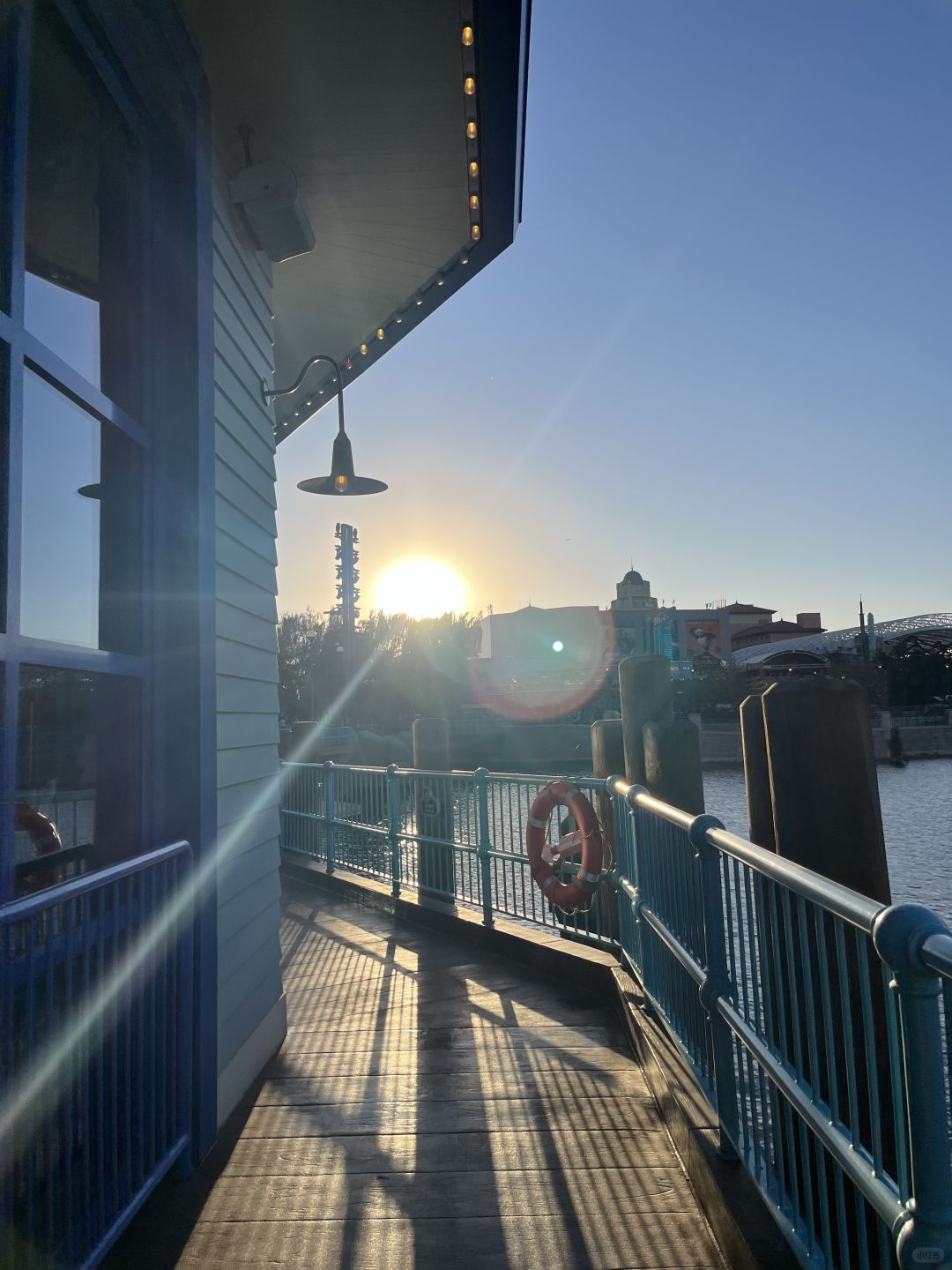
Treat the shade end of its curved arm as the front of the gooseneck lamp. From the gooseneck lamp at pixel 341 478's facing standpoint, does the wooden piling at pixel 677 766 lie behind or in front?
in front

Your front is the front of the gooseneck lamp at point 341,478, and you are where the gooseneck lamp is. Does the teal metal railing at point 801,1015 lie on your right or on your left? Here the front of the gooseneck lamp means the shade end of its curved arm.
on your right

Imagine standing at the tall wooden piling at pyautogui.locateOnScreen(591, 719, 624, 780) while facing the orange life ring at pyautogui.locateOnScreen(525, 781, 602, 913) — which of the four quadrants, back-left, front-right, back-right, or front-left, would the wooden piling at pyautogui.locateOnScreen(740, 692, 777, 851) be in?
front-left

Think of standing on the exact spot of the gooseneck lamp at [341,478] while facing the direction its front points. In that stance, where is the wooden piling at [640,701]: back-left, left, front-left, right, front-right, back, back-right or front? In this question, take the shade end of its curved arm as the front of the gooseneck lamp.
front

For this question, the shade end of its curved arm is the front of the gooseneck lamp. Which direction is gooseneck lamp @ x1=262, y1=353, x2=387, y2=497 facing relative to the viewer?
to the viewer's right

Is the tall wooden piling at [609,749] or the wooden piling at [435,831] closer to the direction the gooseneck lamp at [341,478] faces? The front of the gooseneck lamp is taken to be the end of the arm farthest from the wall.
the tall wooden piling

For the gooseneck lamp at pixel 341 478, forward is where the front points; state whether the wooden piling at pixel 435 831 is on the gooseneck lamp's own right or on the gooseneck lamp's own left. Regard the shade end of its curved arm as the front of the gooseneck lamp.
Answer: on the gooseneck lamp's own left

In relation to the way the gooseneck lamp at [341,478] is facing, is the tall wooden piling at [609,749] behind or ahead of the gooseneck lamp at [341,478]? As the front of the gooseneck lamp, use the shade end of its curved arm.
ahead

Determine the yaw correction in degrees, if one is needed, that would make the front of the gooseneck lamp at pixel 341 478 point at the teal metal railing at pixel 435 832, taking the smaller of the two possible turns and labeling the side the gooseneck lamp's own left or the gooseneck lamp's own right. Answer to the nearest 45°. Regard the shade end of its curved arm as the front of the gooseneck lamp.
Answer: approximately 90° to the gooseneck lamp's own left
